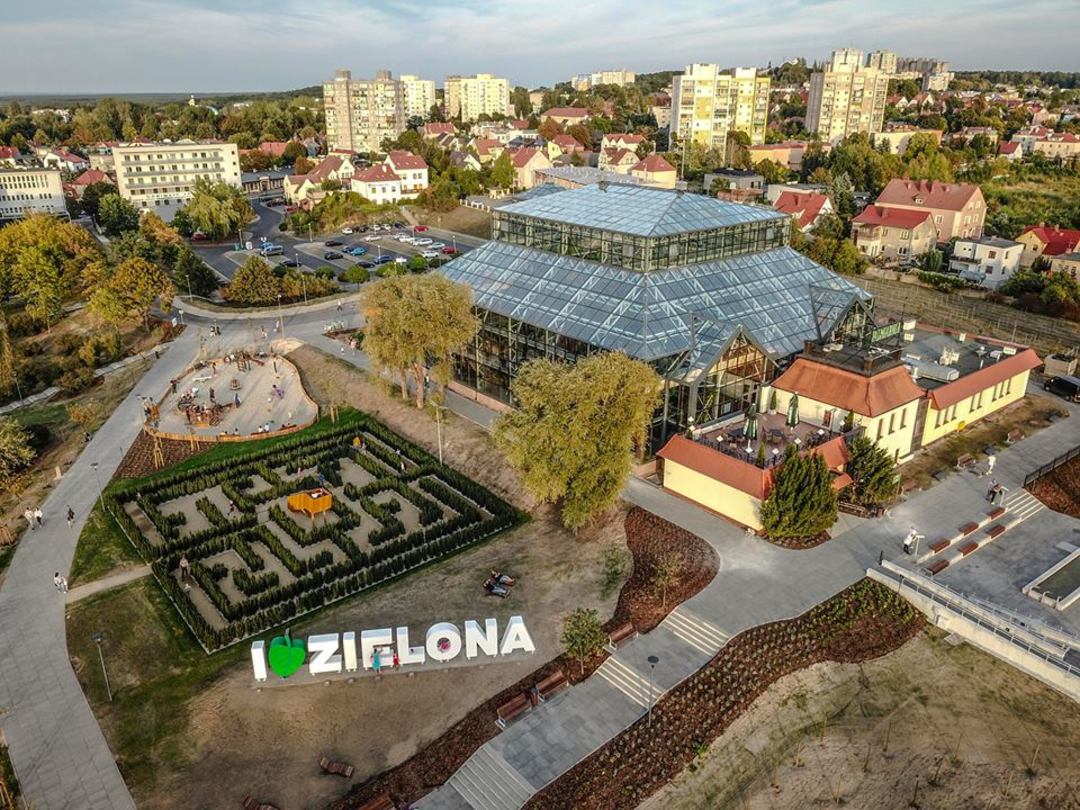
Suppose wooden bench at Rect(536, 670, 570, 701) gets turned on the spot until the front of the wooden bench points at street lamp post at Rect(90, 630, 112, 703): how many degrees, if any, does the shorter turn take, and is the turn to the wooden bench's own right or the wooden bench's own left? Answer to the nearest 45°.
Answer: approximately 135° to the wooden bench's own right

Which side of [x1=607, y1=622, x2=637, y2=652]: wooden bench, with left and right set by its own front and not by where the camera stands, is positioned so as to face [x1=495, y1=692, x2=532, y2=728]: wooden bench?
right

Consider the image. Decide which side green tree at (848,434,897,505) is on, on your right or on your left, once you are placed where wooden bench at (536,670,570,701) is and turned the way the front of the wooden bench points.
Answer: on your left

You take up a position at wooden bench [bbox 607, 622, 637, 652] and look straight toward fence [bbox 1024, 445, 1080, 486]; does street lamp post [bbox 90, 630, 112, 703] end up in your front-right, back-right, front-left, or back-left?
back-left

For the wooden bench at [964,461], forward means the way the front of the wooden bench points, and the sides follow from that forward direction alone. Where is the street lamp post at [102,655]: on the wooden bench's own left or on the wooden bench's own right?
on the wooden bench's own right

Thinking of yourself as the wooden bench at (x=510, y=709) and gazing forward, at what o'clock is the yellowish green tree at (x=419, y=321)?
The yellowish green tree is roughly at 7 o'clock from the wooden bench.

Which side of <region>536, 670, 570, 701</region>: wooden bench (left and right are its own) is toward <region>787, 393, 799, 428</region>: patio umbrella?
left

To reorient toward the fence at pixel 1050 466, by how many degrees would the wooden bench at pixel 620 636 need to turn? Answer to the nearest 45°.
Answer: approximately 90° to its left
